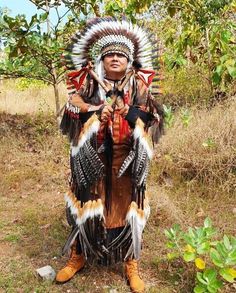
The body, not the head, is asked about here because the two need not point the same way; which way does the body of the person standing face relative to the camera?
toward the camera

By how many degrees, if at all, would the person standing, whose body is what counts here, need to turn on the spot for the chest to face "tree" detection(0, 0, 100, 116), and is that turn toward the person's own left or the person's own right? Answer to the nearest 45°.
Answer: approximately 180°

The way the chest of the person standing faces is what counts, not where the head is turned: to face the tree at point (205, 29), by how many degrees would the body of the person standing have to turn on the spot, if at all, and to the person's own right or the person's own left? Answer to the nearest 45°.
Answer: approximately 180°

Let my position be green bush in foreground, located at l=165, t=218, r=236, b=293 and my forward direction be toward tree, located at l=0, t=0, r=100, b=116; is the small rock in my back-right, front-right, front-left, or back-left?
front-left
